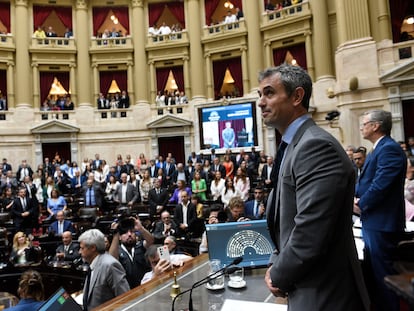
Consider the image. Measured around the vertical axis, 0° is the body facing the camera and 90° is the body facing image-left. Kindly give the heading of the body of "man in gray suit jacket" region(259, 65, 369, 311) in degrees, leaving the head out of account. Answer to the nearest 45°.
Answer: approximately 90°

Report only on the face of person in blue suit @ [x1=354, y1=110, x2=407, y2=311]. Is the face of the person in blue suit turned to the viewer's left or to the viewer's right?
to the viewer's left

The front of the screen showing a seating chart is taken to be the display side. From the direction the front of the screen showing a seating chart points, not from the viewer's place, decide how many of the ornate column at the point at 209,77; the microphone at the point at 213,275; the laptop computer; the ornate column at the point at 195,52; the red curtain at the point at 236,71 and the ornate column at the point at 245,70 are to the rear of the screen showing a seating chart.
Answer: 4

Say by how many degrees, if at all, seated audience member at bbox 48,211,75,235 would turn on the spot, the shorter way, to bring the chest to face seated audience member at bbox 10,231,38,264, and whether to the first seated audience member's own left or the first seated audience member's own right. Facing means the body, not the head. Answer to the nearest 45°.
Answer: approximately 45° to the first seated audience member's own right

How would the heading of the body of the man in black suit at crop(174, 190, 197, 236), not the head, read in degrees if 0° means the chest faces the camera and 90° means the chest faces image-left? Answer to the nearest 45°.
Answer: approximately 0°

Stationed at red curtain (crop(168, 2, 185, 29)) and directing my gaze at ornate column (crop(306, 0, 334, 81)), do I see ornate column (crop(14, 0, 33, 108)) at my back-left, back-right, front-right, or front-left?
back-right

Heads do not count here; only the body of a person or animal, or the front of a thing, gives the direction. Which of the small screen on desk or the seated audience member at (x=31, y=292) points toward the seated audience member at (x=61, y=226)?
the seated audience member at (x=31, y=292)

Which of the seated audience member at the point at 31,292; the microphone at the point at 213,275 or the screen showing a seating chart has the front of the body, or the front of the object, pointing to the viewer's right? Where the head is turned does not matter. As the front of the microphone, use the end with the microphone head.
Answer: the microphone

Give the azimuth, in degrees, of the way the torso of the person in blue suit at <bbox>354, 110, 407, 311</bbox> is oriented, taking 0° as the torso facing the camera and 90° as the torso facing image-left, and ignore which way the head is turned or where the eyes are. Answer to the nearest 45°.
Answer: approximately 90°

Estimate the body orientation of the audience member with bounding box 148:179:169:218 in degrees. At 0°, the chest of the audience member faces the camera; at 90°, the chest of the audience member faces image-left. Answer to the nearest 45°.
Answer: approximately 0°

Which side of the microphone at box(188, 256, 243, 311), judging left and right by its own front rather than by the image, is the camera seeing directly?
right
